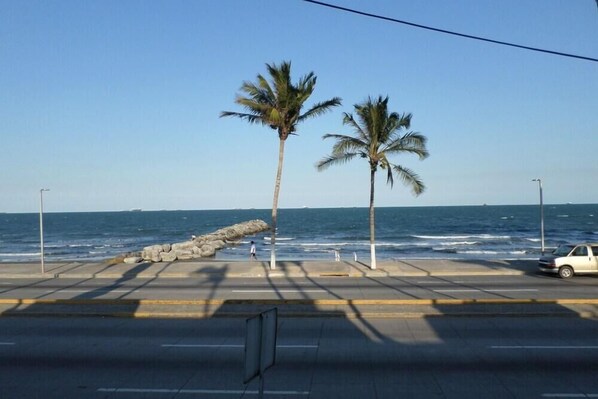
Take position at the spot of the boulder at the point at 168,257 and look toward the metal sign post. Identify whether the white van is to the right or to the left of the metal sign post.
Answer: left

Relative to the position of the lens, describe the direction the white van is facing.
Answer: facing the viewer and to the left of the viewer

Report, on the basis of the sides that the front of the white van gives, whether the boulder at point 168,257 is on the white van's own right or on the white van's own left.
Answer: on the white van's own right

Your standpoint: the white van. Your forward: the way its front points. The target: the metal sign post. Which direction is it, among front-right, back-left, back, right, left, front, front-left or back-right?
front-left

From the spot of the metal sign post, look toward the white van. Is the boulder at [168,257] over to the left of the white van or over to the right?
left

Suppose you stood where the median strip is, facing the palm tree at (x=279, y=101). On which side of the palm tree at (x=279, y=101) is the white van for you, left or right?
right

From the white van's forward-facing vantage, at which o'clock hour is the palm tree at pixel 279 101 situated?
The palm tree is roughly at 1 o'clock from the white van.

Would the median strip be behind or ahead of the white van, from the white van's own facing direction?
ahead
